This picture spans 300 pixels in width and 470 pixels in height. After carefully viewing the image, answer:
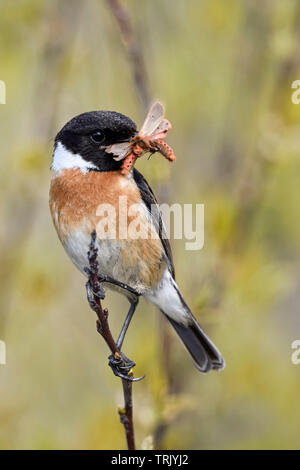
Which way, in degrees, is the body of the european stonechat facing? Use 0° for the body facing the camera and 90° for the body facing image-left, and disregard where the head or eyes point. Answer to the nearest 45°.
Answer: approximately 45°
